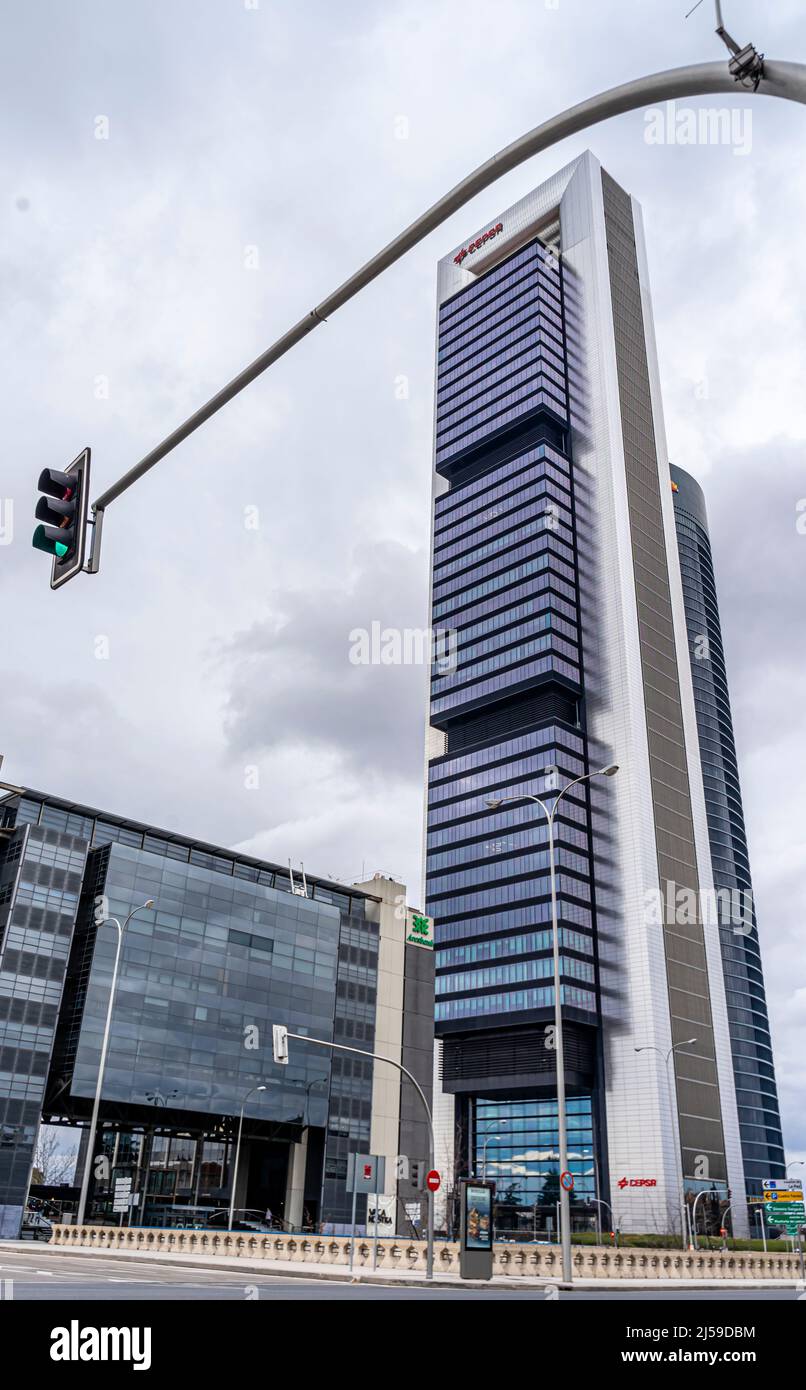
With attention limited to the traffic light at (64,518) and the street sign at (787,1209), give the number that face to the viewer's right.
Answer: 0

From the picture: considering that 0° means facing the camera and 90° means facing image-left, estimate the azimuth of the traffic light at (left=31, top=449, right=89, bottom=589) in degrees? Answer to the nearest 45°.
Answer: approximately 45°

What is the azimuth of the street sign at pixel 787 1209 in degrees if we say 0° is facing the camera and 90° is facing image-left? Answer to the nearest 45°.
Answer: approximately 0°

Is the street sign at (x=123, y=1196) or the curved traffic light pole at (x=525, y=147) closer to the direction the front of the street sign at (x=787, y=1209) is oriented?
the curved traffic light pole

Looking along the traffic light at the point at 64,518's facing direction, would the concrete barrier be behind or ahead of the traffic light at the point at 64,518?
behind

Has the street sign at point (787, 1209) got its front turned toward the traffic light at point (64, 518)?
yes

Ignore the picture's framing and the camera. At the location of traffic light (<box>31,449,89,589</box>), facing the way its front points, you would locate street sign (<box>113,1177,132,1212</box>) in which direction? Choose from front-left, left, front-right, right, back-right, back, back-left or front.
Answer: back-right

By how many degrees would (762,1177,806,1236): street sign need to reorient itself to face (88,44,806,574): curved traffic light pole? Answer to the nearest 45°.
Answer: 0° — it already faces it

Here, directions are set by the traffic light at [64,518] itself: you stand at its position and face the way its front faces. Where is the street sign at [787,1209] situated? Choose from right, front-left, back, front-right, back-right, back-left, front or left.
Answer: back
